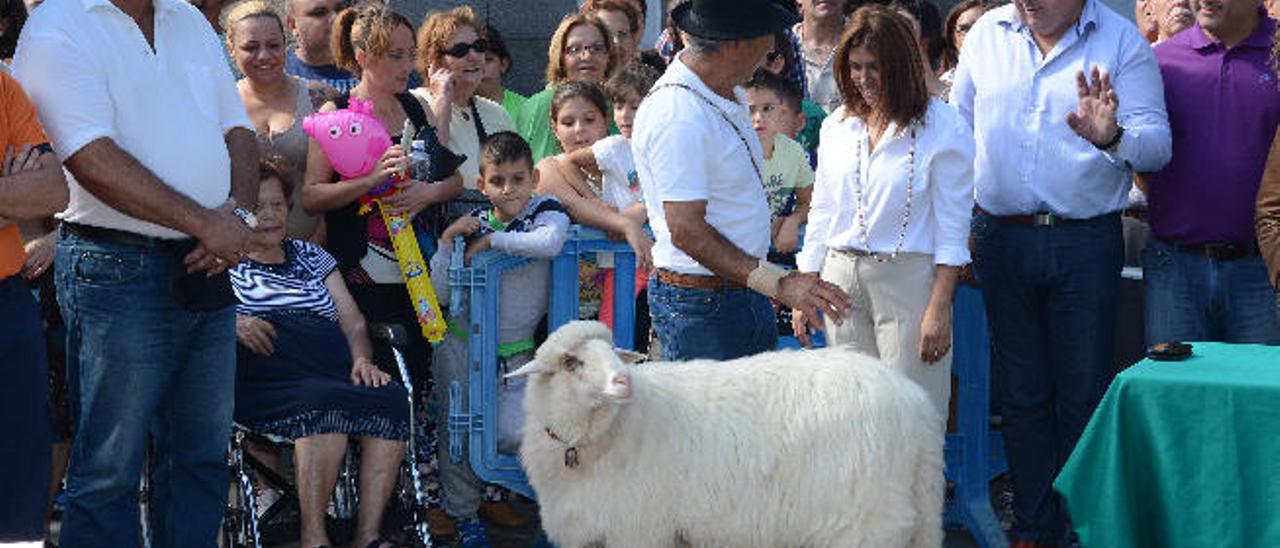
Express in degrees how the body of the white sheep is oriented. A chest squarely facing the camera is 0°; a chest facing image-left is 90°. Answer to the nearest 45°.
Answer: approximately 90°

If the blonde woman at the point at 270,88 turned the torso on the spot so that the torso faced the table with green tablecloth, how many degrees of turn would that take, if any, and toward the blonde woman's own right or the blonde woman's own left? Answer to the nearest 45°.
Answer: approximately 45° to the blonde woman's own left

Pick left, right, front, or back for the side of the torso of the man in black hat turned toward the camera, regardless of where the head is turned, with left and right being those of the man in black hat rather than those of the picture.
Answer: right
